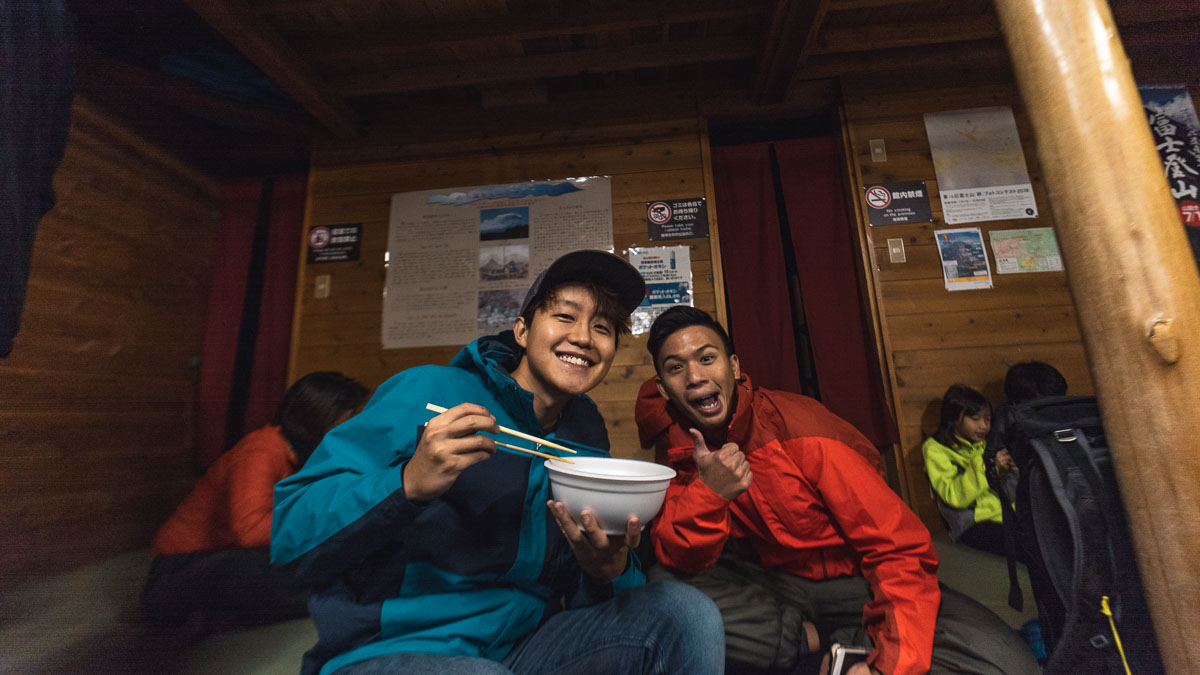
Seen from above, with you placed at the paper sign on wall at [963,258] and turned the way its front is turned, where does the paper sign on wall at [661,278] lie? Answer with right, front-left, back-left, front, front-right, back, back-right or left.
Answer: front-right

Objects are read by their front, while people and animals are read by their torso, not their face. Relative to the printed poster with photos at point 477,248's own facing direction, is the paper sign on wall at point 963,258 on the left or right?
on its left

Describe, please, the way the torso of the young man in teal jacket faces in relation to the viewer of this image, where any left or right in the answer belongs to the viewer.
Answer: facing the viewer and to the right of the viewer
